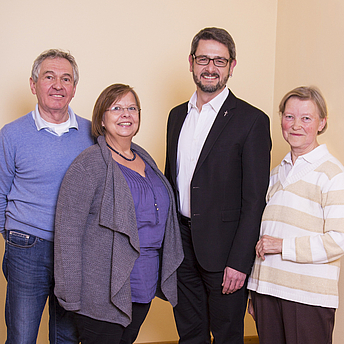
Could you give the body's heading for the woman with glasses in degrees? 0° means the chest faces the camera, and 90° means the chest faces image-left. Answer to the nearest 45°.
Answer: approximately 315°
